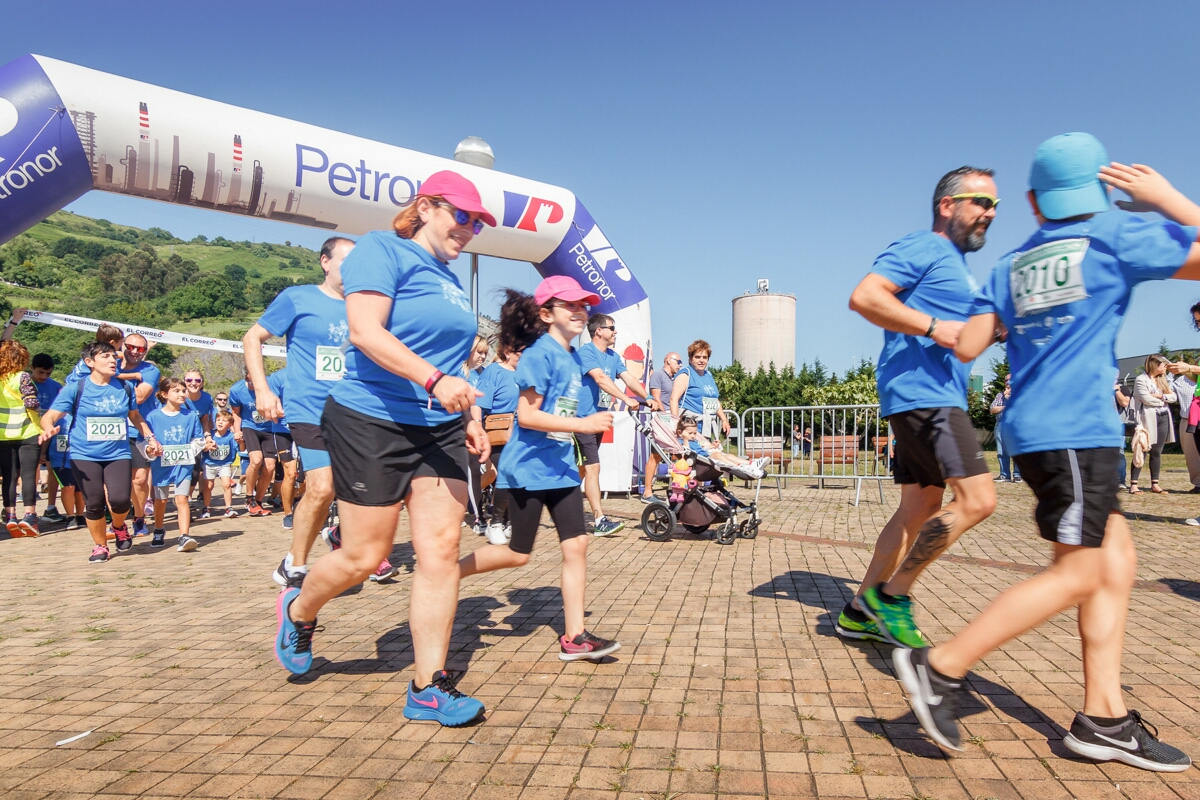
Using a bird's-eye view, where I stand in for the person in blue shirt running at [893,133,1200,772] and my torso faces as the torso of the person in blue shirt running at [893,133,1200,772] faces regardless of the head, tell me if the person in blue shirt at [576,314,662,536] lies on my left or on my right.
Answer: on my left

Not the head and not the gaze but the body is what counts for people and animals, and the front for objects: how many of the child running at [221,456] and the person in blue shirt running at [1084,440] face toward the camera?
1

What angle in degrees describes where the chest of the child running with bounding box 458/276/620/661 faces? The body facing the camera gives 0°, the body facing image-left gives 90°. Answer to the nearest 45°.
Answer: approximately 270°

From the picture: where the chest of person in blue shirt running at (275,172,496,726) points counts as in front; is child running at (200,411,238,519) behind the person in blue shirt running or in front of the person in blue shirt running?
behind

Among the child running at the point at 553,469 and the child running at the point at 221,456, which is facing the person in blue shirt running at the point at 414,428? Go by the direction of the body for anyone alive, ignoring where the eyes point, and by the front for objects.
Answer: the child running at the point at 221,456

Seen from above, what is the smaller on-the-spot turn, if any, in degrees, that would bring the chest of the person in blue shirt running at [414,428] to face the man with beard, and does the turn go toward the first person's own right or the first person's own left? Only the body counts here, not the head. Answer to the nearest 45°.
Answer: approximately 45° to the first person's own left

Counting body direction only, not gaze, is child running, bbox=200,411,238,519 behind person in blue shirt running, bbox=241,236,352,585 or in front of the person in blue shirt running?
behind

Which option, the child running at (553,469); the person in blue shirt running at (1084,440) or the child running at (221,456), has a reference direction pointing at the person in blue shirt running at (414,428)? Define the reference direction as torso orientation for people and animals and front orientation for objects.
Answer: the child running at (221,456)

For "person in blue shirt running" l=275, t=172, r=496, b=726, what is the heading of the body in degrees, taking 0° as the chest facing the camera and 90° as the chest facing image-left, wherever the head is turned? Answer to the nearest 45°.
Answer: approximately 315°
